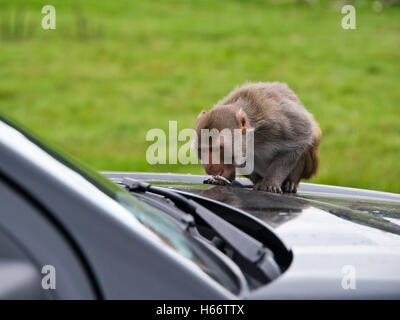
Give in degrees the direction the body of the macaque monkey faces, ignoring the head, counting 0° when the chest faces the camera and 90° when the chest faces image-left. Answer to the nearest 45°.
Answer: approximately 45°
